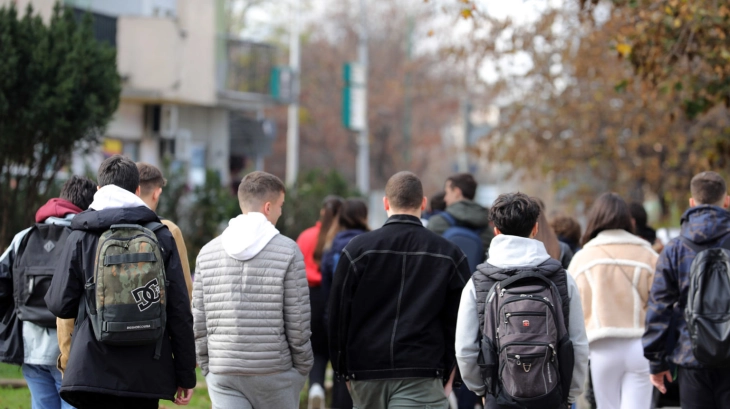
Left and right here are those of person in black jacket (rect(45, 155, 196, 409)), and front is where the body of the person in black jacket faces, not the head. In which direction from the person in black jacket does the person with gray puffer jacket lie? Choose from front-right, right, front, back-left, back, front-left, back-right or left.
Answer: right

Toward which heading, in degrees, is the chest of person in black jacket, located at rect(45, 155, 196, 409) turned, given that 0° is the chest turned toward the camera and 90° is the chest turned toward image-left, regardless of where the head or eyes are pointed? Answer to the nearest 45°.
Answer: approximately 180°

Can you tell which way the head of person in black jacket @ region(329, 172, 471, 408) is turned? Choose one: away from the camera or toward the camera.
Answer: away from the camera

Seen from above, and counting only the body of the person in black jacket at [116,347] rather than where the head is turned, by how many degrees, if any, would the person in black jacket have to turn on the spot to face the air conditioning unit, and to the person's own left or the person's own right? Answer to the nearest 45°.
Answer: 0° — they already face it

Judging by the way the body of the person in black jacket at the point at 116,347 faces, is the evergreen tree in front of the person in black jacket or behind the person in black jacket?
in front

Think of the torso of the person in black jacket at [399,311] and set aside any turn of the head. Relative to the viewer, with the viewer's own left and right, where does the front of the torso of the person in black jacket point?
facing away from the viewer

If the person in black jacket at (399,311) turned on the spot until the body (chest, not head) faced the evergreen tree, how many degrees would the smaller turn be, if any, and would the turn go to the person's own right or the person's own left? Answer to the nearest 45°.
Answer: approximately 45° to the person's own left

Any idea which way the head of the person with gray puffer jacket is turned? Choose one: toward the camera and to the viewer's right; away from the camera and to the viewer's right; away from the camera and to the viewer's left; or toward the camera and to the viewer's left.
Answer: away from the camera and to the viewer's right

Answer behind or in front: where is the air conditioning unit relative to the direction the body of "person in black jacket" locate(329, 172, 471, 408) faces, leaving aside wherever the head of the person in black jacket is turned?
in front

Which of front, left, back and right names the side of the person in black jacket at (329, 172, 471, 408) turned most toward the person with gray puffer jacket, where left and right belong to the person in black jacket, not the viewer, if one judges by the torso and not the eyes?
left

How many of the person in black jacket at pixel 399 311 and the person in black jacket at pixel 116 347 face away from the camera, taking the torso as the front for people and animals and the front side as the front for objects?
2
